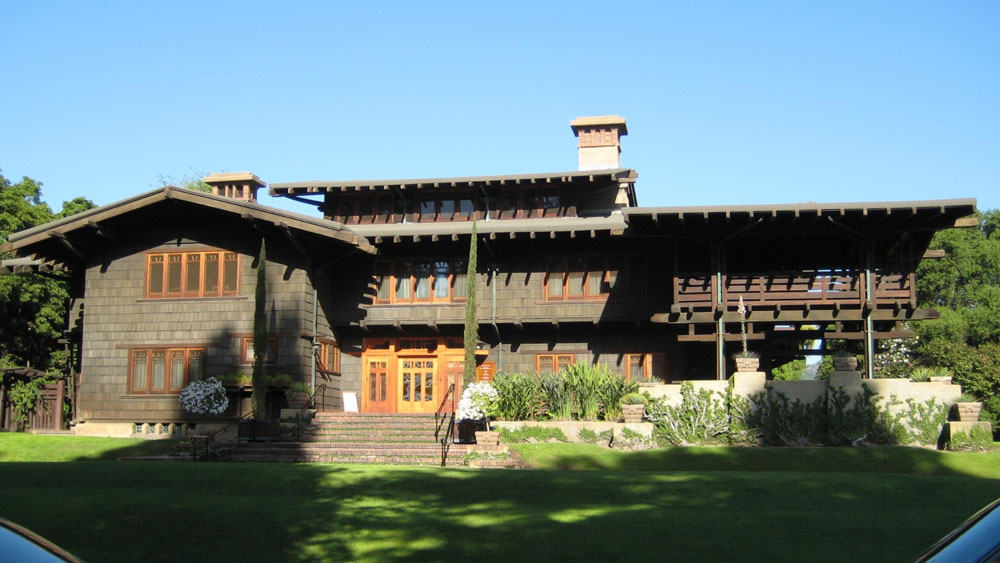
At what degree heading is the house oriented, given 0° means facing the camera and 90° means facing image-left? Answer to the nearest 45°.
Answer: approximately 0°

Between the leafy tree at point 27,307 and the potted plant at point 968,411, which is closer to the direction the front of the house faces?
the potted plant

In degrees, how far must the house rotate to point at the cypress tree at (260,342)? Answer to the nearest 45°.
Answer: approximately 45° to its right

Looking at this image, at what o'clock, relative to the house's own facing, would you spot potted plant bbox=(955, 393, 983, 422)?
The potted plant is roughly at 10 o'clock from the house.

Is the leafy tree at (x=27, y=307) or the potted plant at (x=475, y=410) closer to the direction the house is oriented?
the potted plant

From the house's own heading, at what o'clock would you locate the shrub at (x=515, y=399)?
The shrub is roughly at 11 o'clock from the house.

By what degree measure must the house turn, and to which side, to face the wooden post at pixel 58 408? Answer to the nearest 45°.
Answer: approximately 90° to its right

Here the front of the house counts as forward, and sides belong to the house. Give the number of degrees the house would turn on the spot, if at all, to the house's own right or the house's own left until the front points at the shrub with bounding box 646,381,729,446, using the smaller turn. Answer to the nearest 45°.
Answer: approximately 45° to the house's own left

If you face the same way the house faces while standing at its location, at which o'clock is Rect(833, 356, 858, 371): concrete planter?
The concrete planter is roughly at 10 o'clock from the house.
